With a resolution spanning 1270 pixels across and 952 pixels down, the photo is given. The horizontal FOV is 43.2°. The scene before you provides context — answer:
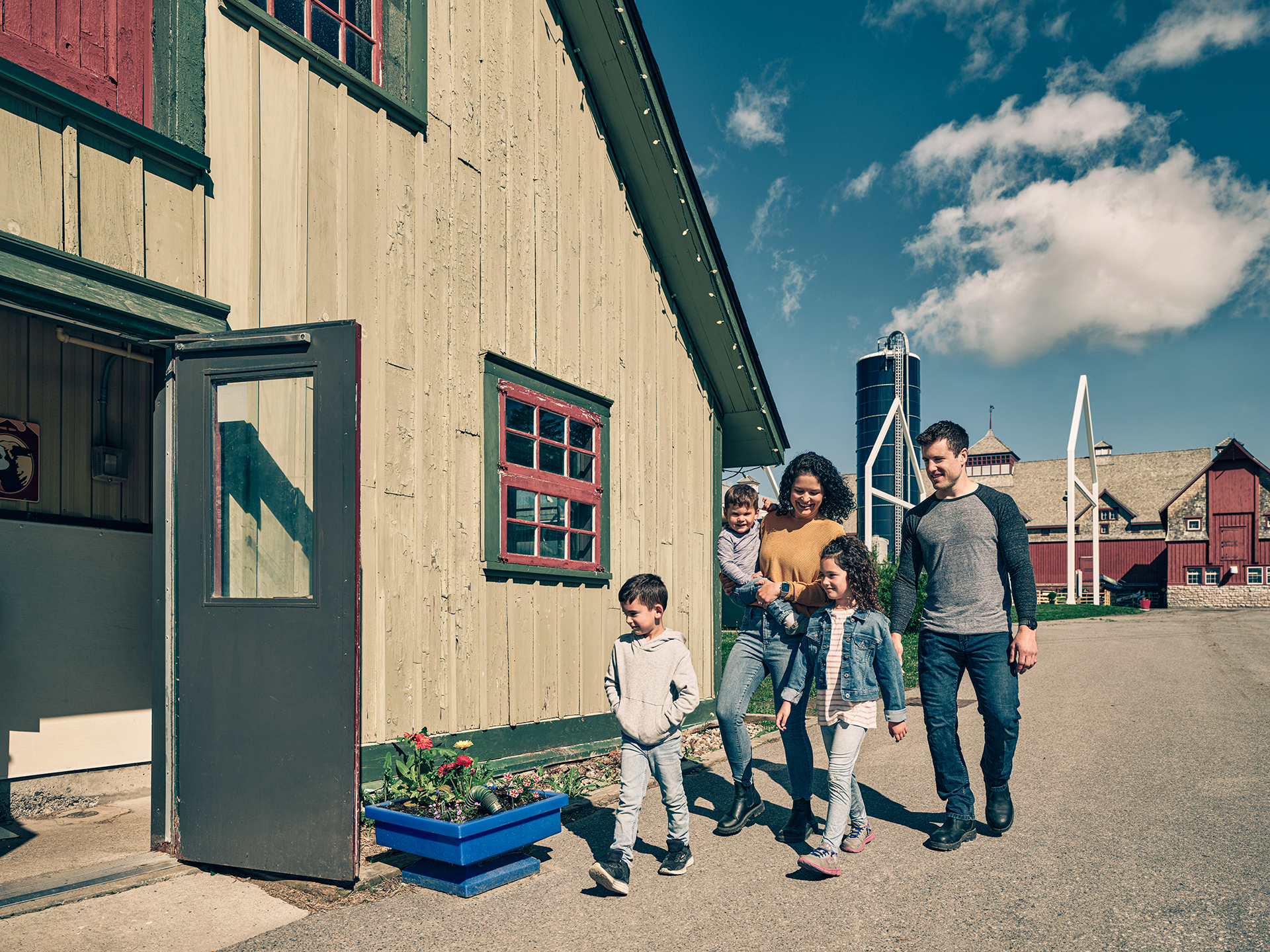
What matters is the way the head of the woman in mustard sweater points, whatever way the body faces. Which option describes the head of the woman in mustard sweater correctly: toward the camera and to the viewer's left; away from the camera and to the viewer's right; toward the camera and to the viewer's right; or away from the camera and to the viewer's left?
toward the camera and to the viewer's left

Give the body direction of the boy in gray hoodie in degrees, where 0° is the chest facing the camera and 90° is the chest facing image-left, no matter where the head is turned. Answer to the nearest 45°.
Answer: approximately 45°

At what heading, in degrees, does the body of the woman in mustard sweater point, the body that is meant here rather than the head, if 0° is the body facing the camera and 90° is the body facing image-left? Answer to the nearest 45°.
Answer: approximately 45°

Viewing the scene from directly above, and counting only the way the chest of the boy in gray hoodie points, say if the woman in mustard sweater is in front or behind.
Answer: behind

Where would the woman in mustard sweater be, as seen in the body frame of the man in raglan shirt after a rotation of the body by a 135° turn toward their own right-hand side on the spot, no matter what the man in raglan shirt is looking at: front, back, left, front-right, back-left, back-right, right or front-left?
left

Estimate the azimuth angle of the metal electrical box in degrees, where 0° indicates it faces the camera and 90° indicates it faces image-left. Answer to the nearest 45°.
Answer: approximately 315°

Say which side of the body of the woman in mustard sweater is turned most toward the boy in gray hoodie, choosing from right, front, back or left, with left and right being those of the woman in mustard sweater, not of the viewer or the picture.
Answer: front

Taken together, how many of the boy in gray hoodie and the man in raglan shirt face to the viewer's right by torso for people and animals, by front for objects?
0

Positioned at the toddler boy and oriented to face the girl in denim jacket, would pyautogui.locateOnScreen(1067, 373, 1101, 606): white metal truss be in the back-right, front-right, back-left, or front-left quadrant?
back-left

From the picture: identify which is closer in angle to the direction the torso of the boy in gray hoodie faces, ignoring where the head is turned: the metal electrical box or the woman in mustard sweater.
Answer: the metal electrical box
